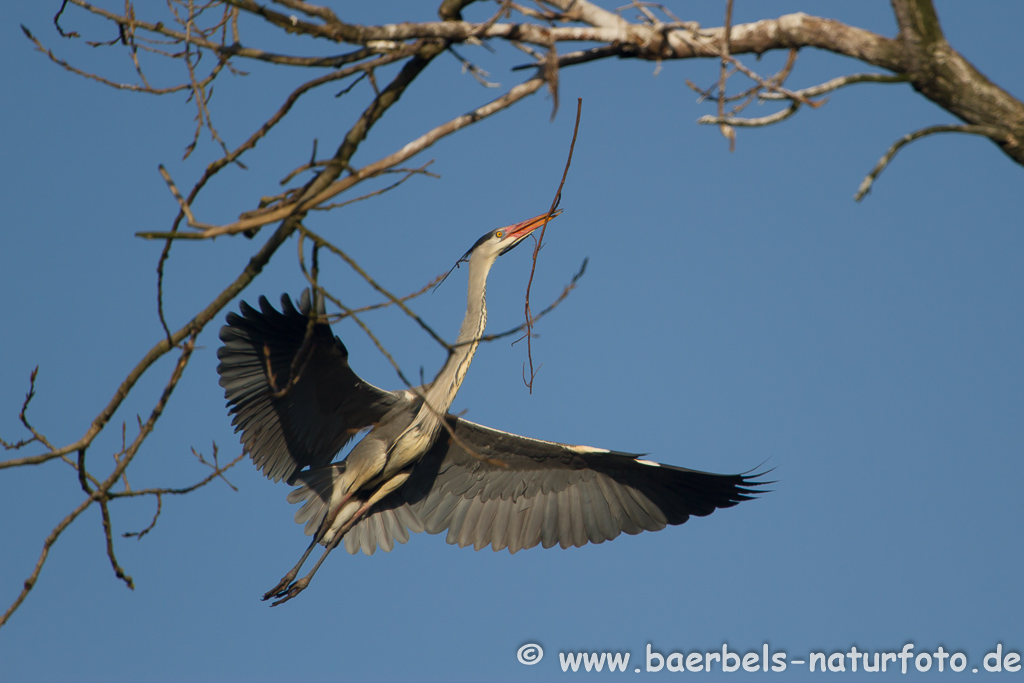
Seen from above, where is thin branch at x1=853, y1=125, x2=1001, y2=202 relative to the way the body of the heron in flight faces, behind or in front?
in front
